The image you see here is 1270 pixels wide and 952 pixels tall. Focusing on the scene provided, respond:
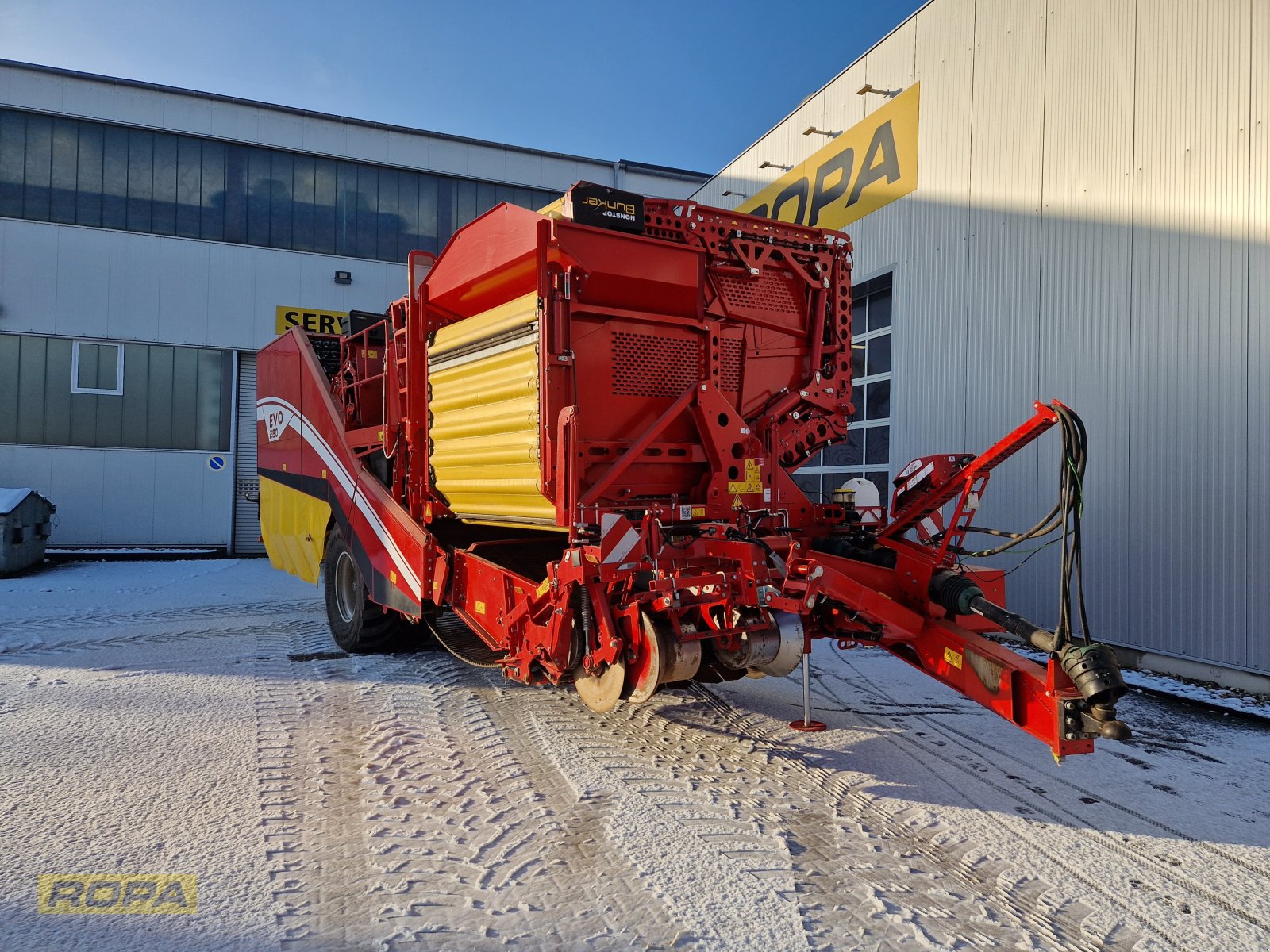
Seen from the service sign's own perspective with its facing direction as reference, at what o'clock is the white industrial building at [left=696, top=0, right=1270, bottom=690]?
The white industrial building is roughly at 11 o'clock from the service sign.

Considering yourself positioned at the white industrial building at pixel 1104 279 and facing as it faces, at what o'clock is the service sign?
The service sign is roughly at 2 o'clock from the white industrial building.

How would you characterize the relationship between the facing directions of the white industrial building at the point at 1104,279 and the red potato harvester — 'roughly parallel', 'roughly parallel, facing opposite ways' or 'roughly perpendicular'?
roughly perpendicular

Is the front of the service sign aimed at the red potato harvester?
yes

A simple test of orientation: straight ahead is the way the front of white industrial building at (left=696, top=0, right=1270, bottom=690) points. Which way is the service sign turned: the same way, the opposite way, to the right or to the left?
to the left

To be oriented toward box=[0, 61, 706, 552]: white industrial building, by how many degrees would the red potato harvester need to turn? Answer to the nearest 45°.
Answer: approximately 180°

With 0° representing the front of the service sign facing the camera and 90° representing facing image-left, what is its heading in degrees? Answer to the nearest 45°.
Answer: approximately 0°
